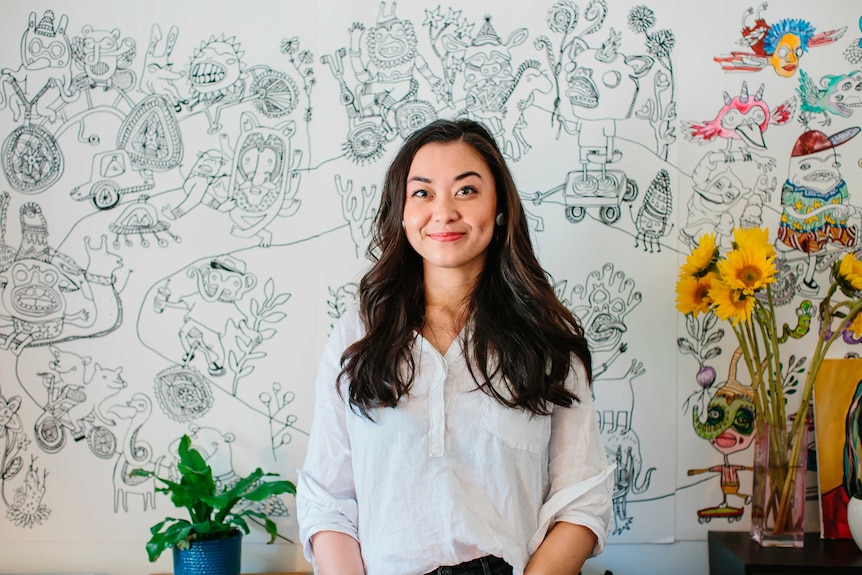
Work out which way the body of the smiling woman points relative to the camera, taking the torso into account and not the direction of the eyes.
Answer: toward the camera

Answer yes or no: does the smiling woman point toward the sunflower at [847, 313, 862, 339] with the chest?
no

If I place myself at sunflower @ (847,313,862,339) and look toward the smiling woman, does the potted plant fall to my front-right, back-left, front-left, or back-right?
front-right

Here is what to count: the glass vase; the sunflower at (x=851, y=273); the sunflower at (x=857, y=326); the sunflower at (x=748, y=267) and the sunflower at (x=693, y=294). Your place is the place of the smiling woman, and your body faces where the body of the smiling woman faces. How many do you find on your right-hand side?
0

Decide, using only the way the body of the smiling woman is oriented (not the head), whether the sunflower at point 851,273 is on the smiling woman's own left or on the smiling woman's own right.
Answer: on the smiling woman's own left

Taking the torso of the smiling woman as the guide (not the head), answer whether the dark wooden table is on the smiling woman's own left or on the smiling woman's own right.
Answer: on the smiling woman's own left

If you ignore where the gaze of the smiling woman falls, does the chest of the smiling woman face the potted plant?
no

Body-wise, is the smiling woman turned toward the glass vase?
no

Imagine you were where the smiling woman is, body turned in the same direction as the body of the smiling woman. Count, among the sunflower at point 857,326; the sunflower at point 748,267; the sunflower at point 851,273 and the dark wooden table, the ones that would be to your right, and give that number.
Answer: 0

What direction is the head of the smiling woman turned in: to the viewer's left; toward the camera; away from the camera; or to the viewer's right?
toward the camera

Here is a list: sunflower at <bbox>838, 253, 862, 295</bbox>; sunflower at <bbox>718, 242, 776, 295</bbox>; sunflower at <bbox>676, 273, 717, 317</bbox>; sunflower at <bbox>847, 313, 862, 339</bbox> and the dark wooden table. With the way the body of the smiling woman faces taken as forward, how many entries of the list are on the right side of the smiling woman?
0

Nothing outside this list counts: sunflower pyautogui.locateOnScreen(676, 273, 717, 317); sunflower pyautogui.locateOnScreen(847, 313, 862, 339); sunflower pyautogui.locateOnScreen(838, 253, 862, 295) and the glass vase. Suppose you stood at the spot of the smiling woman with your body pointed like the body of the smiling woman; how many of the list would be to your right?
0
